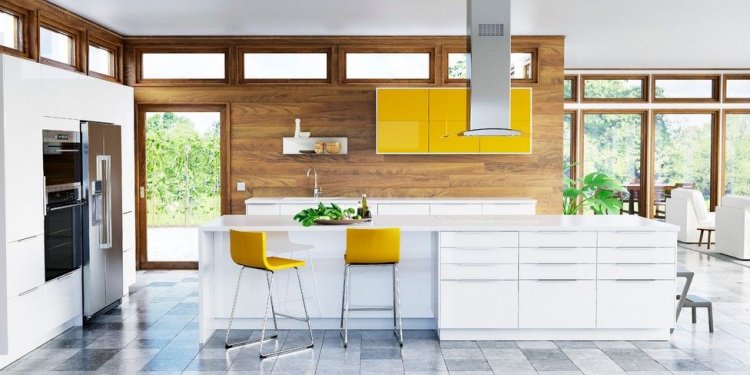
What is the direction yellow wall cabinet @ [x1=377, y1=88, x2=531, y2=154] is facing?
toward the camera

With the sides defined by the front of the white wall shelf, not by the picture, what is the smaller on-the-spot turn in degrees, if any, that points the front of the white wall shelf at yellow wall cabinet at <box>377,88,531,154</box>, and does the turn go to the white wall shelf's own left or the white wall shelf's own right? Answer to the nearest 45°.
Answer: approximately 90° to the white wall shelf's own left

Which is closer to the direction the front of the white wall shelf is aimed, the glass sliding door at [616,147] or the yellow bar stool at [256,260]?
the yellow bar stool

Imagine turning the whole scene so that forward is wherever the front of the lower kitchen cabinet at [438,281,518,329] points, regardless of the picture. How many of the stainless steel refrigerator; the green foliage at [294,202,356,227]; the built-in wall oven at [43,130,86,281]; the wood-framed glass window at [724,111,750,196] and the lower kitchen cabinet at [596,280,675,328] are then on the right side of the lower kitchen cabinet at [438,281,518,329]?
3

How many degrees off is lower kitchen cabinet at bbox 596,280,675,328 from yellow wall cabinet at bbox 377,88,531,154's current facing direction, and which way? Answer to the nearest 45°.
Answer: approximately 45° to its left

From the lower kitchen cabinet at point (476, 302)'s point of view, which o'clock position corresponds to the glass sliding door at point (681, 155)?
The glass sliding door is roughly at 7 o'clock from the lower kitchen cabinet.

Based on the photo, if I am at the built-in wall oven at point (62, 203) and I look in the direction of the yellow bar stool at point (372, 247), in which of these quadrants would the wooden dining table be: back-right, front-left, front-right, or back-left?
front-left

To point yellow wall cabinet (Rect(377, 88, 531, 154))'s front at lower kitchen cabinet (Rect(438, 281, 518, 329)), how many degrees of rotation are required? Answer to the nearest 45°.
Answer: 0° — it already faces it

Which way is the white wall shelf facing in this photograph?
toward the camera

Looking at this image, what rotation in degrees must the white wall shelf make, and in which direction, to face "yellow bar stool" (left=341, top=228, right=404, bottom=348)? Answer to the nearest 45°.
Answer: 0° — it already faces it

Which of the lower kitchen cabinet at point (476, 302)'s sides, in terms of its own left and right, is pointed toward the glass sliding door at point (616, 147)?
back

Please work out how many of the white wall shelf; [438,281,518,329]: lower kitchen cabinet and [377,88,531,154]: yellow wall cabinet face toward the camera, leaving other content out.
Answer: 3

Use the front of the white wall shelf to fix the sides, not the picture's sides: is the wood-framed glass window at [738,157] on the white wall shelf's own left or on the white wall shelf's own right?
on the white wall shelf's own left

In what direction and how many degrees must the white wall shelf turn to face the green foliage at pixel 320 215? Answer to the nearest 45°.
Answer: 0° — it already faces it

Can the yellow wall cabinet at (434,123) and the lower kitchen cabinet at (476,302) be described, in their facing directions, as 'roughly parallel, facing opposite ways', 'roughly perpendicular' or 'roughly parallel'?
roughly parallel
